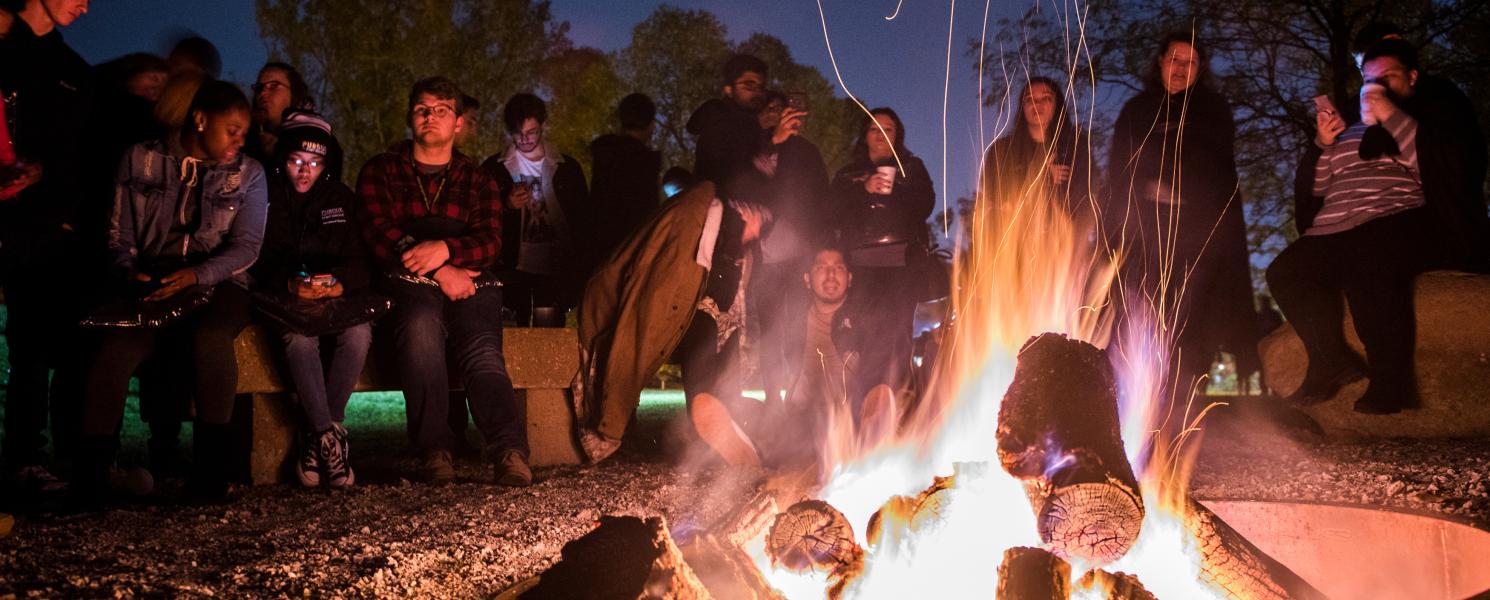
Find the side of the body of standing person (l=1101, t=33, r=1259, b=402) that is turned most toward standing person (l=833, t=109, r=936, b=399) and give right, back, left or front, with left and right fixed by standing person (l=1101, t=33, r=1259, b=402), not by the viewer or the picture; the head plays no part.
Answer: right

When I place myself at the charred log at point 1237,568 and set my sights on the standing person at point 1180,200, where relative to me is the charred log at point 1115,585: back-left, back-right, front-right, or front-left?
back-left

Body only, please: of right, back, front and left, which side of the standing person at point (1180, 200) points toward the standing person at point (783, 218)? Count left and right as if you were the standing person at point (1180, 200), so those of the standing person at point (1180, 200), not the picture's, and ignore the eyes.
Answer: right

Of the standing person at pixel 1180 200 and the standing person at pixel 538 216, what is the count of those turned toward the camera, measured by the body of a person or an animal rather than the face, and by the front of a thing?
2

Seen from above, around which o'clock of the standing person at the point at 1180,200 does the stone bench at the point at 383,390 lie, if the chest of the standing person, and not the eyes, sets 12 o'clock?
The stone bench is roughly at 2 o'clock from the standing person.

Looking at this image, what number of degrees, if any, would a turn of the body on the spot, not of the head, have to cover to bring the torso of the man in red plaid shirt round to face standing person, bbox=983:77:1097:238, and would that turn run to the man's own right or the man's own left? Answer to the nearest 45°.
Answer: approximately 90° to the man's own left

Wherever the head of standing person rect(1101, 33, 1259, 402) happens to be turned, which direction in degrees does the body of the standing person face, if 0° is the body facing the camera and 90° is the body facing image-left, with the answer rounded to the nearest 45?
approximately 0°
